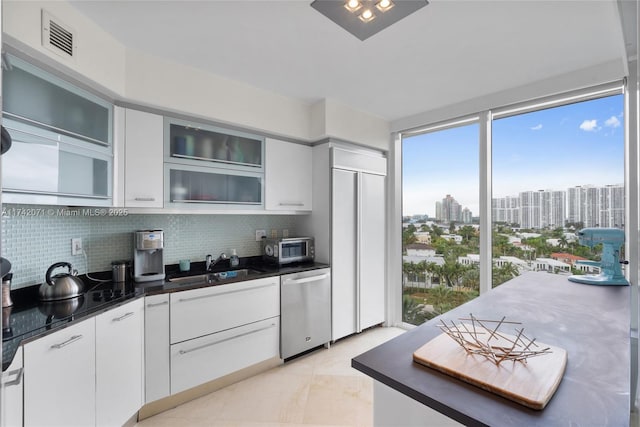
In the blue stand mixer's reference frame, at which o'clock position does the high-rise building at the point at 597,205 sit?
The high-rise building is roughly at 3 o'clock from the blue stand mixer.

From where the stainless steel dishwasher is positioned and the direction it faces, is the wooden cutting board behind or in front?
in front

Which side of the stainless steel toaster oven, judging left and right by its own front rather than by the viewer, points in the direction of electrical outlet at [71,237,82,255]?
right

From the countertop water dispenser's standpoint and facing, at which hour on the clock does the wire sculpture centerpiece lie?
The wire sculpture centerpiece is roughly at 11 o'clock from the countertop water dispenser.

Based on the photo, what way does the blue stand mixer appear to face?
to the viewer's left

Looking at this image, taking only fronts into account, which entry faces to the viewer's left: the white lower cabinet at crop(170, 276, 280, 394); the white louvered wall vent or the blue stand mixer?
the blue stand mixer

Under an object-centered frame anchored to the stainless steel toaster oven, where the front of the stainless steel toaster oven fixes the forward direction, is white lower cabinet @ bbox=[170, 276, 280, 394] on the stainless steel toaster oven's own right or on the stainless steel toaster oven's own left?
on the stainless steel toaster oven's own right

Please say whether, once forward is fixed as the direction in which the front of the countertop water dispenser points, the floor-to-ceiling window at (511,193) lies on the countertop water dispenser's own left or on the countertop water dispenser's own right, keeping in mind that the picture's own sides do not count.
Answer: on the countertop water dispenser's own left

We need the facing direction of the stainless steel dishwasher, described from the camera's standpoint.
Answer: facing the viewer and to the right of the viewer

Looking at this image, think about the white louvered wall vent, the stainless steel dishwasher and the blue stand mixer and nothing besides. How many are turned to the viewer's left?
1

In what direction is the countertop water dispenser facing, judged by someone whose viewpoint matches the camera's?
facing the viewer
